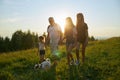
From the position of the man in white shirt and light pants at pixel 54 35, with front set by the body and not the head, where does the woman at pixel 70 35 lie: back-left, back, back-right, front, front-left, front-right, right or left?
left

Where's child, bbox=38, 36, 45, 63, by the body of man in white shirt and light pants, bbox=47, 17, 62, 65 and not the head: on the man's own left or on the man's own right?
on the man's own right

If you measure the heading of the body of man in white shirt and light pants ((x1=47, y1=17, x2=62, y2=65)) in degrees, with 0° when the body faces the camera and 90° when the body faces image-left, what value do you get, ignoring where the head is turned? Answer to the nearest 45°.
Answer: approximately 45°

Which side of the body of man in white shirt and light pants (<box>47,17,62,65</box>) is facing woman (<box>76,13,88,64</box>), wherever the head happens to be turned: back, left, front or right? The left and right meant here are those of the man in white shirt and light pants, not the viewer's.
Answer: left
